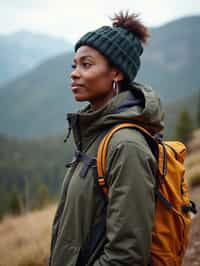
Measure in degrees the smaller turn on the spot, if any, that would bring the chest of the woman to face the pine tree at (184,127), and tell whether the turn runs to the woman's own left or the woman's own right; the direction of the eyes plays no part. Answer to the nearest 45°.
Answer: approximately 90° to the woman's own right

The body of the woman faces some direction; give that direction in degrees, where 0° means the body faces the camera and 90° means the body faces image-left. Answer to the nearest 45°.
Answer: approximately 90°

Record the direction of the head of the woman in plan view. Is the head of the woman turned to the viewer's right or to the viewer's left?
to the viewer's left
